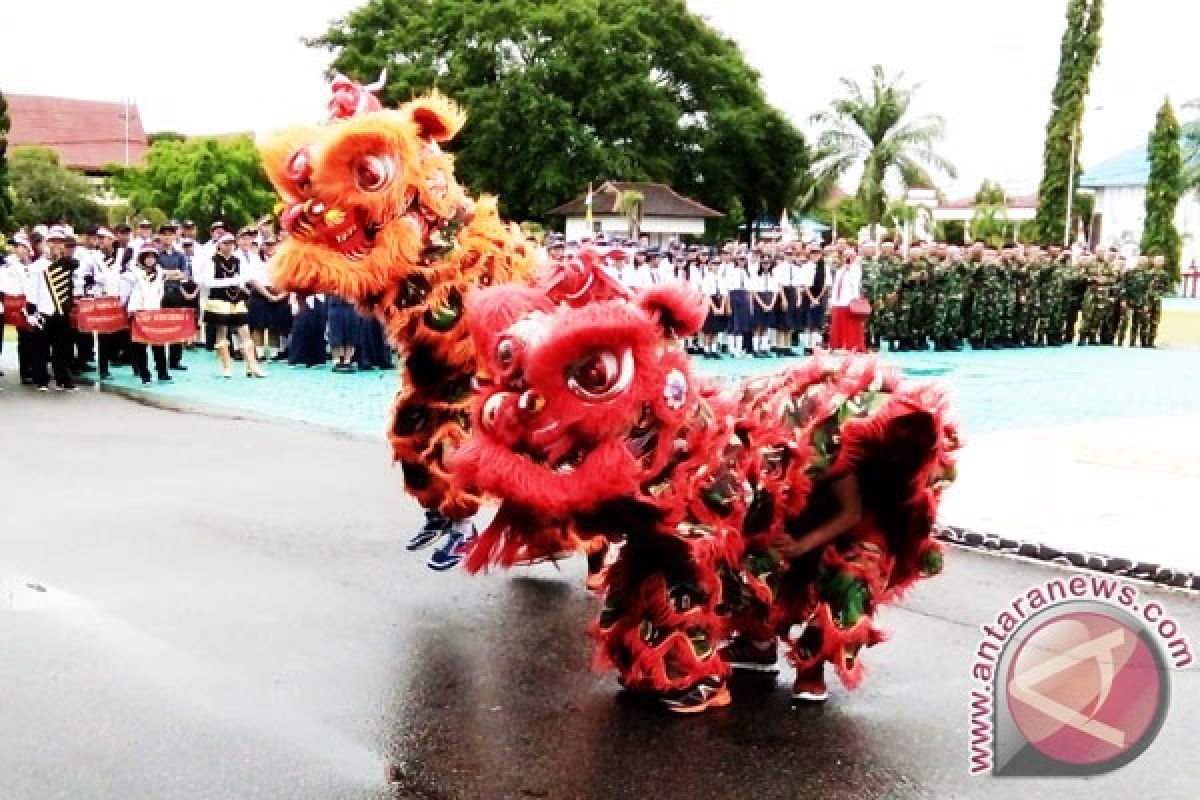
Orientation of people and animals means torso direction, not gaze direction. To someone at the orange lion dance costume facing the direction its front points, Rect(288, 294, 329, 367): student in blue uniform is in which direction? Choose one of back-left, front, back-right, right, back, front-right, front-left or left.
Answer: back-right

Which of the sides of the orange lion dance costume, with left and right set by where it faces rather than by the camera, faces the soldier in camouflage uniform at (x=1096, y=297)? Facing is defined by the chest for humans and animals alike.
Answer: back

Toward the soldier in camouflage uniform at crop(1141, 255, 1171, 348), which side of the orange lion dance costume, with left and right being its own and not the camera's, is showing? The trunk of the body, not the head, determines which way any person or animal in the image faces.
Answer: back

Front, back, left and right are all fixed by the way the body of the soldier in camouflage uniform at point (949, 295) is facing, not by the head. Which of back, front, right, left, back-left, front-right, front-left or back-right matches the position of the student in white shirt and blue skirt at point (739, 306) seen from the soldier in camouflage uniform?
front-right

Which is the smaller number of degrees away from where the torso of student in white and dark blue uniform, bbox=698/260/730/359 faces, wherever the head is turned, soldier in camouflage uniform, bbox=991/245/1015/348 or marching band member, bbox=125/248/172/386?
the marching band member

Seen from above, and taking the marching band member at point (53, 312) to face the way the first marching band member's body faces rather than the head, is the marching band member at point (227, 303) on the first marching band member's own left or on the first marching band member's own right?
on the first marching band member's own left

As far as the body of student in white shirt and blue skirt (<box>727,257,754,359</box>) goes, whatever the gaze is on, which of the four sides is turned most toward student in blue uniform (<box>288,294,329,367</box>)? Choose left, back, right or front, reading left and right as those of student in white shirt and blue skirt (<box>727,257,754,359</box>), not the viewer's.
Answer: right

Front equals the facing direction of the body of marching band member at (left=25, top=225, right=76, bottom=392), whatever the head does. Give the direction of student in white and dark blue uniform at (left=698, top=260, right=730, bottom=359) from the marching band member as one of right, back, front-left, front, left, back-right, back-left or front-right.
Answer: left

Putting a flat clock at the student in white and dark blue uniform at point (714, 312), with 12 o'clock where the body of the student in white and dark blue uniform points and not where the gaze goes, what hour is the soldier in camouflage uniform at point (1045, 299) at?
The soldier in camouflage uniform is roughly at 8 o'clock from the student in white and dark blue uniform.

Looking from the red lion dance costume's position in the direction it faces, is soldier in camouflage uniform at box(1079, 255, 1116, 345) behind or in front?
behind
